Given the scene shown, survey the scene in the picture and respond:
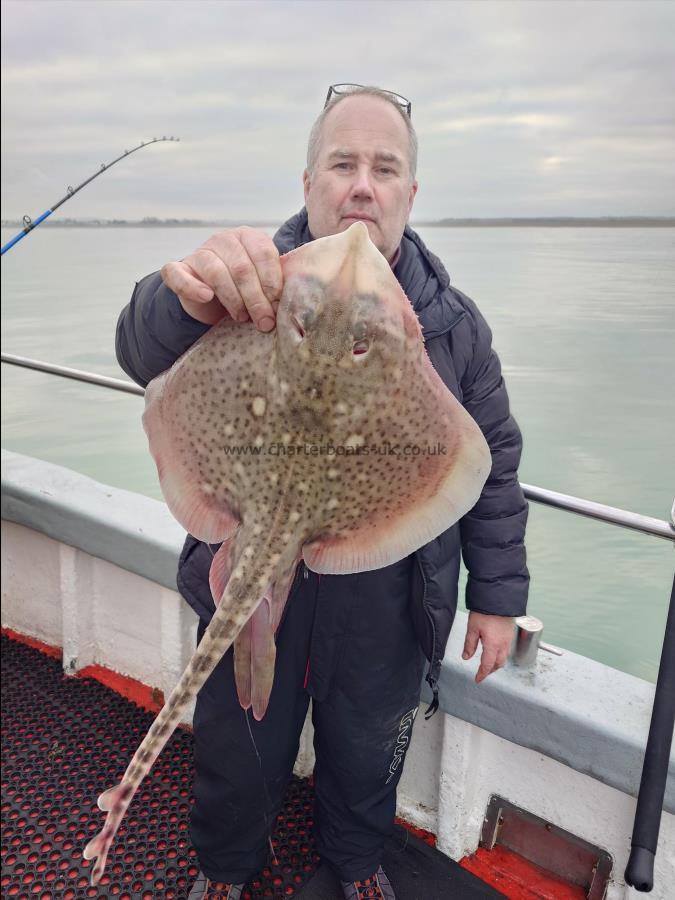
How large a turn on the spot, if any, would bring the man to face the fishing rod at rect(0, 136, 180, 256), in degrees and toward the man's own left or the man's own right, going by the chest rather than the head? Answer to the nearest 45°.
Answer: approximately 135° to the man's own right

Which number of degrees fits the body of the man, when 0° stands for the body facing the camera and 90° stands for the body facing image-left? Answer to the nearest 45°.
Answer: approximately 0°
